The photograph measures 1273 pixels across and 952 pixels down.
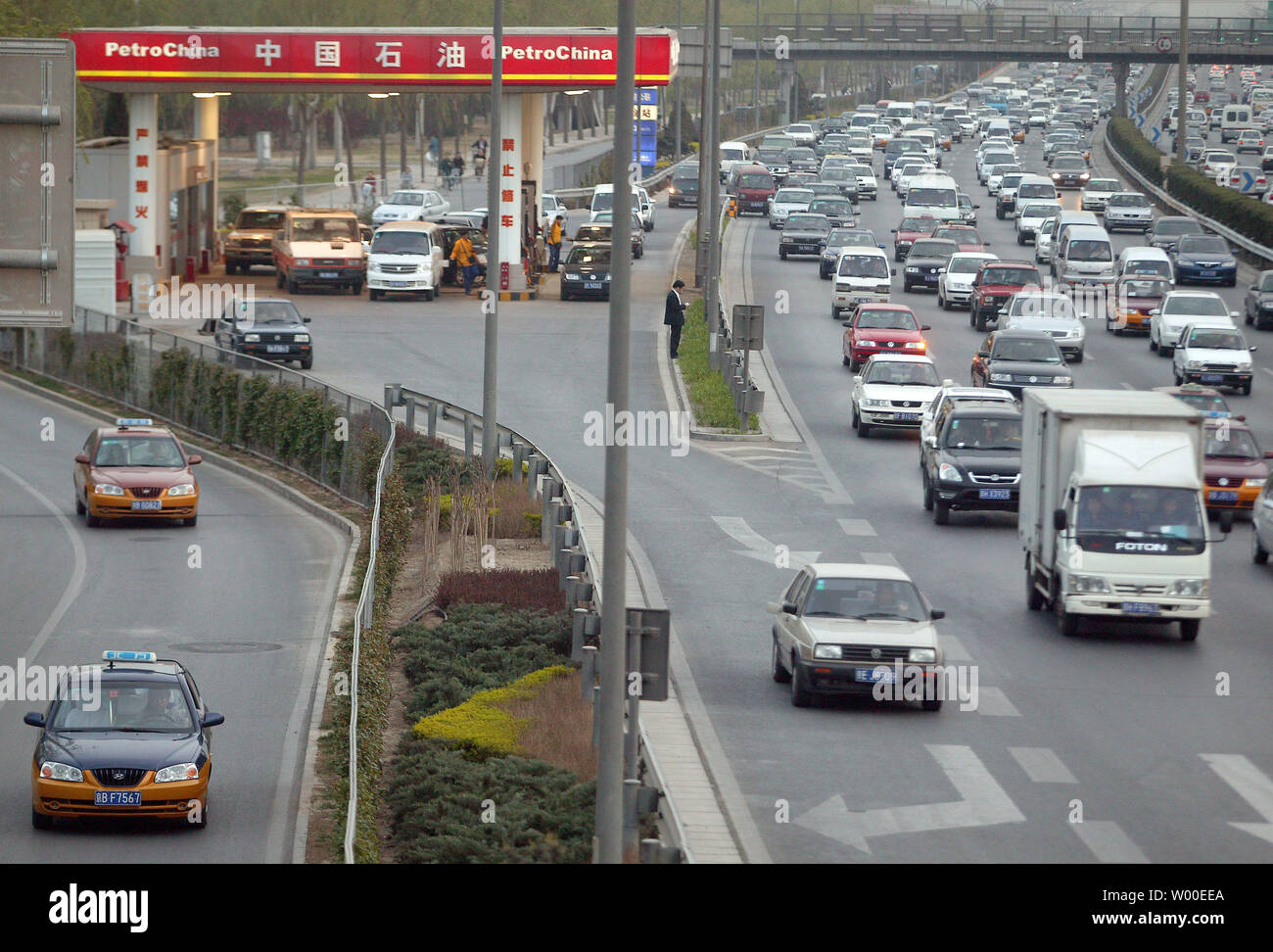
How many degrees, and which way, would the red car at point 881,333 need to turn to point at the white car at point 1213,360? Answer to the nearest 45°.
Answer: approximately 90° to its left

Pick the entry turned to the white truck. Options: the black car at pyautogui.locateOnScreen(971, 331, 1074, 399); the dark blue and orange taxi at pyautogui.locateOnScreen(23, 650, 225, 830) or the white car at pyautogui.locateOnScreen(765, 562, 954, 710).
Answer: the black car

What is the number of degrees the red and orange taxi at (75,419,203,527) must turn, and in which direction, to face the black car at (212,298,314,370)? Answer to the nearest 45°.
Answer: approximately 180°

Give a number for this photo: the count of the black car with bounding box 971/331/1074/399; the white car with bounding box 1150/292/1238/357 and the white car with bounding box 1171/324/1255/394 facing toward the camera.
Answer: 3

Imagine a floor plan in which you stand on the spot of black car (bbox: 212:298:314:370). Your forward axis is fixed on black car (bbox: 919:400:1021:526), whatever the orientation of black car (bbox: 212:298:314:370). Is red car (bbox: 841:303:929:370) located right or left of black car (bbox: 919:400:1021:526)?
left

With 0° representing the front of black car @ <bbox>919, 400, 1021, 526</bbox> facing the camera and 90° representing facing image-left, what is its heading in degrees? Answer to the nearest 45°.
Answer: approximately 0°

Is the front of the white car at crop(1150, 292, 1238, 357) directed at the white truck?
yes

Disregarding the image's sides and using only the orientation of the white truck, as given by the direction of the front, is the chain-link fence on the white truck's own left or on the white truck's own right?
on the white truck's own right

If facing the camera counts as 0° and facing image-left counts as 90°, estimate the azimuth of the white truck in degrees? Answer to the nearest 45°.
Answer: approximately 0°

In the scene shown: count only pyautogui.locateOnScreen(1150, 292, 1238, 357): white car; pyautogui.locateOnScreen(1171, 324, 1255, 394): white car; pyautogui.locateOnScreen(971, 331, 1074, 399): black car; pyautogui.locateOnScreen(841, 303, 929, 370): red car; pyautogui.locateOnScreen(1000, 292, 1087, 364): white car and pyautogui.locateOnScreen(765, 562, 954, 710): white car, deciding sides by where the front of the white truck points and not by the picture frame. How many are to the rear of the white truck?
5

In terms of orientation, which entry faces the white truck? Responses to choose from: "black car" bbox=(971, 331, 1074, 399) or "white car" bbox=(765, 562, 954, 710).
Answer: the black car

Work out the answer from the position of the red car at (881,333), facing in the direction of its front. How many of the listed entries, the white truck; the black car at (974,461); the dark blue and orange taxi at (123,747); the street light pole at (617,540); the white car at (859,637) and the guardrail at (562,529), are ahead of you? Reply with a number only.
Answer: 6
